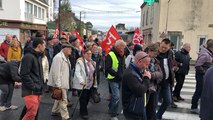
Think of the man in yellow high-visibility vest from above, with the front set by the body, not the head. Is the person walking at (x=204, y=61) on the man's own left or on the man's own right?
on the man's own left

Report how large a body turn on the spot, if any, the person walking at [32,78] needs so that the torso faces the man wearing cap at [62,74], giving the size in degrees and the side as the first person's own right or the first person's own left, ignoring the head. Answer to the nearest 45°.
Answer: approximately 45° to the first person's own left
